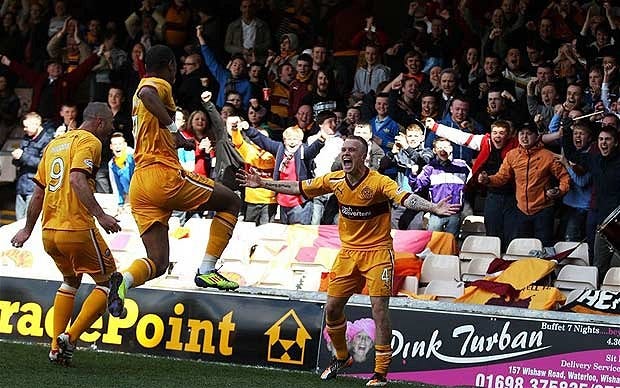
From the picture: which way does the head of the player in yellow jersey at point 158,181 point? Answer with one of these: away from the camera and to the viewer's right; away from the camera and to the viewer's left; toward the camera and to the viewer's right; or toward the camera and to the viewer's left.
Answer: away from the camera and to the viewer's right

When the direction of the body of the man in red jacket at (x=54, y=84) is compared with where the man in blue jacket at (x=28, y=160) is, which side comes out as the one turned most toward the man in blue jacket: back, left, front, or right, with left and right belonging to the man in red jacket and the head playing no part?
front

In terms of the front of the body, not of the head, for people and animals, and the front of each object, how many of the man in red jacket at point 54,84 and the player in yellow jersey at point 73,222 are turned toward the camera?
1

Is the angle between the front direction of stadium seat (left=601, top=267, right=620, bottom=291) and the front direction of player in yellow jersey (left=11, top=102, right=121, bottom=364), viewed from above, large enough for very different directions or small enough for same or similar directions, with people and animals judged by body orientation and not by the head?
very different directions

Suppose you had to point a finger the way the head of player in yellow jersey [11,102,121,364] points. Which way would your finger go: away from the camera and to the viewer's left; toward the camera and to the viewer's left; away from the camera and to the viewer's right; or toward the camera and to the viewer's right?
away from the camera and to the viewer's right

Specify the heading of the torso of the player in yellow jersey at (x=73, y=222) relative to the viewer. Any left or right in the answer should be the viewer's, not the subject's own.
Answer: facing away from the viewer and to the right of the viewer

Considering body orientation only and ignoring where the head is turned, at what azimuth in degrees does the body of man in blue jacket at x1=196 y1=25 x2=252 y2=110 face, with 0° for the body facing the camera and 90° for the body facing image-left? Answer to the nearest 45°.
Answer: approximately 0°
